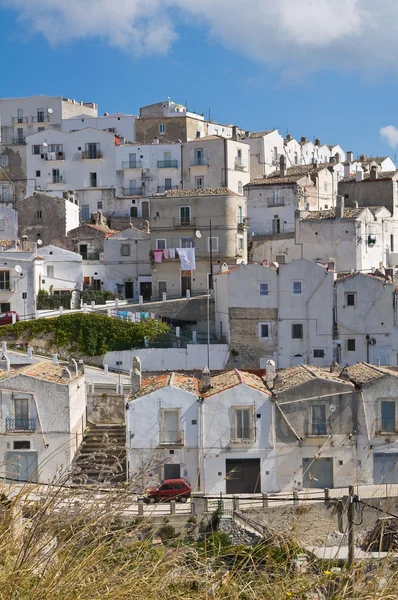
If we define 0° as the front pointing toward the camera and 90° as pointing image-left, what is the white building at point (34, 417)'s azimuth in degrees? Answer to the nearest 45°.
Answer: approximately 0°

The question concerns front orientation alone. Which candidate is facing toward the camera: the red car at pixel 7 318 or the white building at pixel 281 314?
the white building

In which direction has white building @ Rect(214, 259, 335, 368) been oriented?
toward the camera

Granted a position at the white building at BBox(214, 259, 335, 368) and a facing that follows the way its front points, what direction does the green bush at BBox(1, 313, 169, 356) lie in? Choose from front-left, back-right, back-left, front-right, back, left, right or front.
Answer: right

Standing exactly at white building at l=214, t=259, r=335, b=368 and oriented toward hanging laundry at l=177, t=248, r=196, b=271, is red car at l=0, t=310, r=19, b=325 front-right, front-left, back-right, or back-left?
front-left

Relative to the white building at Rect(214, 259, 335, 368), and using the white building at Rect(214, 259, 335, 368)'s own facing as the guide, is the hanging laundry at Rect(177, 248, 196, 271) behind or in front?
behind

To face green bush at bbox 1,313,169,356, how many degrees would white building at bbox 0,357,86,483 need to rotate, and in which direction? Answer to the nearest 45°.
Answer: approximately 180°

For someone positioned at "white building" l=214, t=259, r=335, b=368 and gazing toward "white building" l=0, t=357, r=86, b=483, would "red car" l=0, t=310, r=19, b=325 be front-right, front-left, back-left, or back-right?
front-right

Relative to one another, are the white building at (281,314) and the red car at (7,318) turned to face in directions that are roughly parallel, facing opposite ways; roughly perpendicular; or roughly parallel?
roughly perpendicular

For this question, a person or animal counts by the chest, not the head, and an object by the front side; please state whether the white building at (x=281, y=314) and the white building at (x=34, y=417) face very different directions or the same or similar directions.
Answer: same or similar directions
